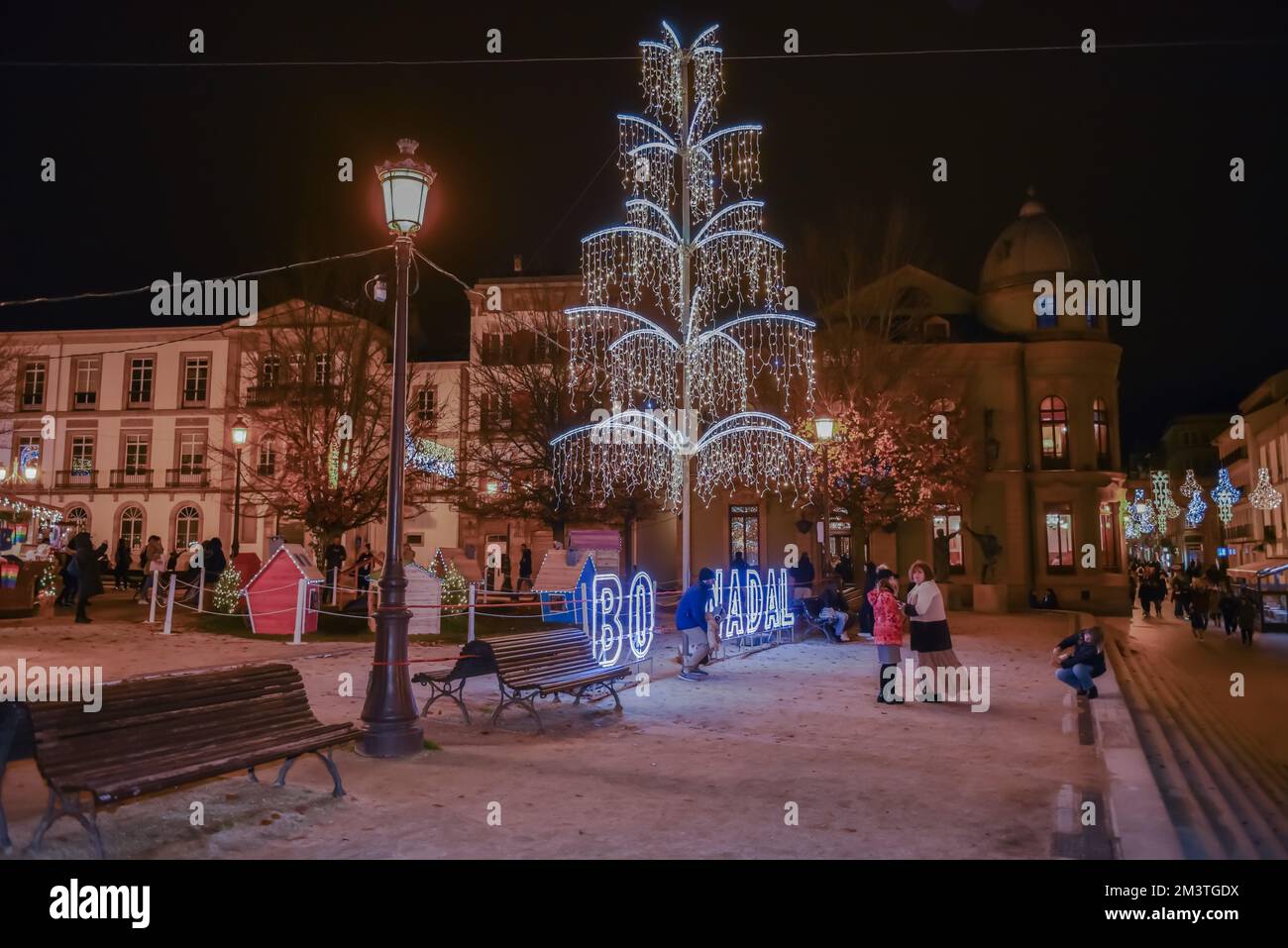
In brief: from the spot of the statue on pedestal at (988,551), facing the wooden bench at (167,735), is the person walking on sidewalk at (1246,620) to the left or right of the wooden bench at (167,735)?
left

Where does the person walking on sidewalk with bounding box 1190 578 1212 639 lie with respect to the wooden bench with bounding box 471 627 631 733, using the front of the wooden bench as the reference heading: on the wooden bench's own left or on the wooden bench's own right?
on the wooden bench's own left

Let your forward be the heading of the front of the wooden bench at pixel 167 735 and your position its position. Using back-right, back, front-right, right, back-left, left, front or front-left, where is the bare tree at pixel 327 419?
back-left

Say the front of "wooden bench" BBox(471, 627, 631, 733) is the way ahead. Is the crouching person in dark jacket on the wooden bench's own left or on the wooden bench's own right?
on the wooden bench's own left

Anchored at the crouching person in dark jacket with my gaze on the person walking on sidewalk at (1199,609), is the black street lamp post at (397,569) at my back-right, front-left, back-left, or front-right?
back-left

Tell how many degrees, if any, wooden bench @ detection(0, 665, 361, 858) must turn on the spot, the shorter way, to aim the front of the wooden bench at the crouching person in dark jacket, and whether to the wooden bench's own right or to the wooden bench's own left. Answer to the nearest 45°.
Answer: approximately 45° to the wooden bench's own left
